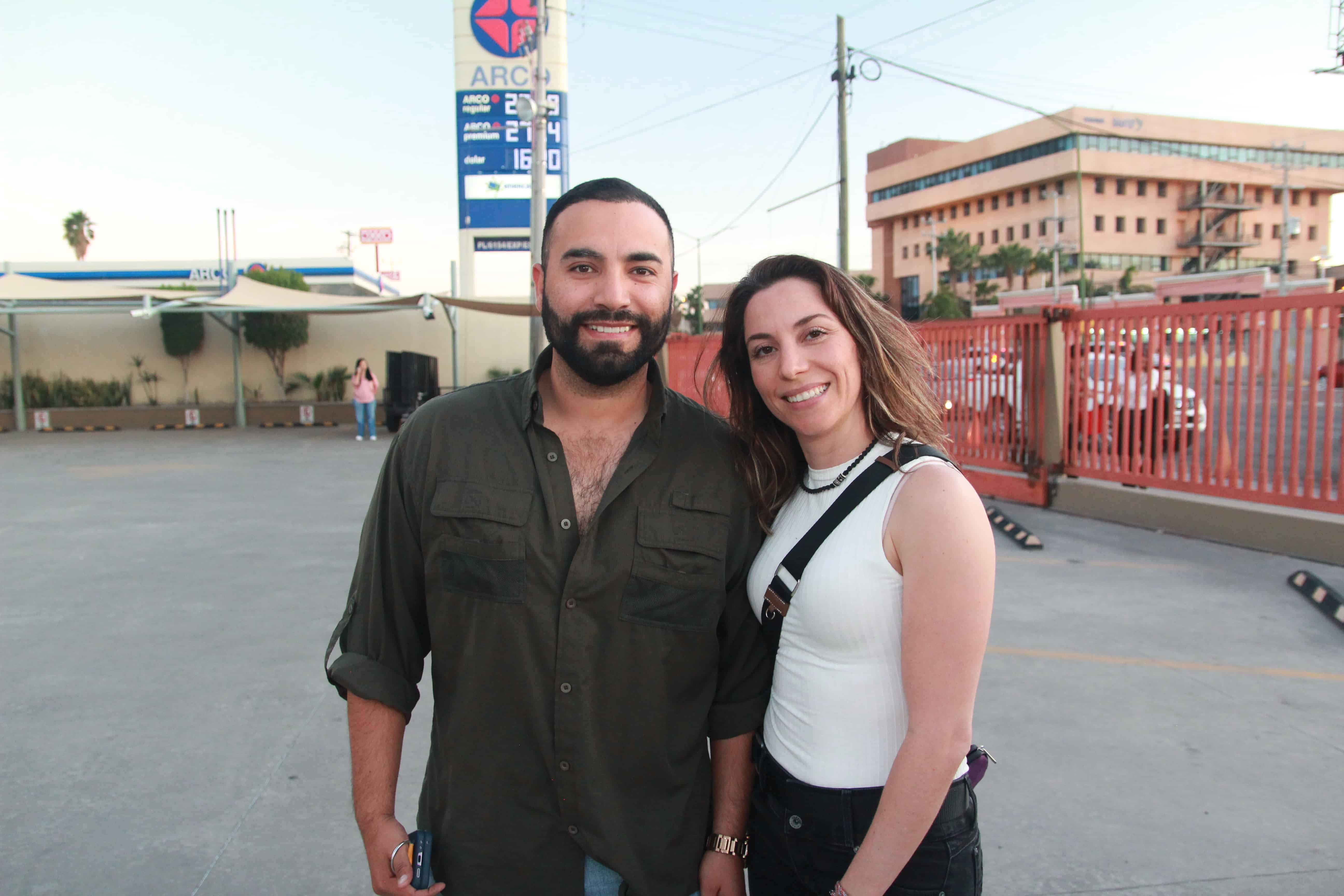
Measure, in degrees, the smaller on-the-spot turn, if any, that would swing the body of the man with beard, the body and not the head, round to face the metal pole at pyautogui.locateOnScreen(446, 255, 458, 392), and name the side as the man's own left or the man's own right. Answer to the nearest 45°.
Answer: approximately 180°

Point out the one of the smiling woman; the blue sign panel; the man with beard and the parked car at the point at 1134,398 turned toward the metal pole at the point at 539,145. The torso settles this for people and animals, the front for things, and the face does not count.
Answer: the blue sign panel

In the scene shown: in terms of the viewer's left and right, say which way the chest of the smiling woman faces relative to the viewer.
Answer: facing the viewer and to the left of the viewer

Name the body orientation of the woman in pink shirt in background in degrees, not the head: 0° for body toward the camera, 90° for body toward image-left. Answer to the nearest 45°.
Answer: approximately 0°

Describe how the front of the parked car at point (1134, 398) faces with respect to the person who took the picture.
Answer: facing the viewer and to the right of the viewer
